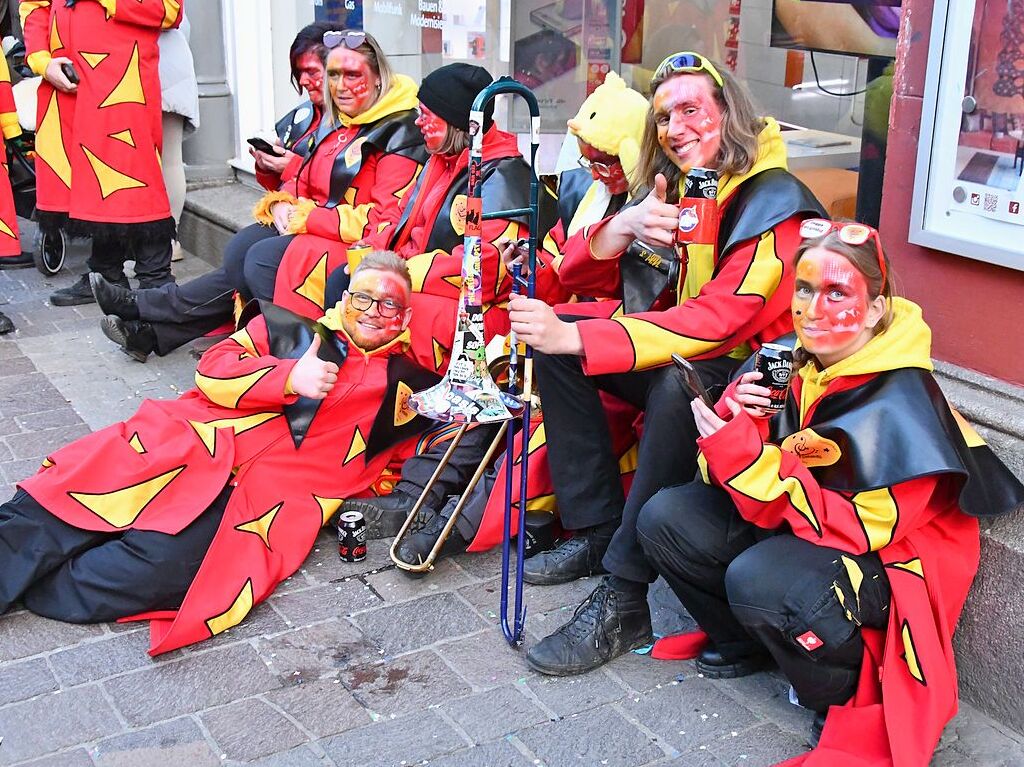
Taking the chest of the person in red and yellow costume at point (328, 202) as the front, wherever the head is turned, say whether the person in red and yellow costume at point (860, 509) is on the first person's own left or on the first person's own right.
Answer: on the first person's own left

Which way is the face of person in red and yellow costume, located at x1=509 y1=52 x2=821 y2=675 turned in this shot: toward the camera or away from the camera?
toward the camera

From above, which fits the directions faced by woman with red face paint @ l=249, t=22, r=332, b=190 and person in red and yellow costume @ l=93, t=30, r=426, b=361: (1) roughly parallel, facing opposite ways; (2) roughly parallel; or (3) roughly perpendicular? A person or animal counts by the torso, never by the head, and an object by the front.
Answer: roughly parallel

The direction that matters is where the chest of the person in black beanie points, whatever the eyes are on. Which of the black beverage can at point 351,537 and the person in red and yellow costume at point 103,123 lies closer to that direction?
the black beverage can

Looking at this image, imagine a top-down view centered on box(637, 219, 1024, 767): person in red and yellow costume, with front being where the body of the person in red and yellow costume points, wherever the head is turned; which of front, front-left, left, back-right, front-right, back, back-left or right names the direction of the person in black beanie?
right

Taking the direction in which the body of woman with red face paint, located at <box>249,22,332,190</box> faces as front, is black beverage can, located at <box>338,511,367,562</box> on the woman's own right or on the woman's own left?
on the woman's own left

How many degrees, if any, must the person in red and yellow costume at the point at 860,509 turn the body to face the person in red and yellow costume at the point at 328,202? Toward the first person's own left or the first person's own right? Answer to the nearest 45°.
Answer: approximately 90° to the first person's own right

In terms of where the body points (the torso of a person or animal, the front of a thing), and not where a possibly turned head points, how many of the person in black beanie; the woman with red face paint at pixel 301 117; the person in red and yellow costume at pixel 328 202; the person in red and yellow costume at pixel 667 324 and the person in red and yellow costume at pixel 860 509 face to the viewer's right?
0

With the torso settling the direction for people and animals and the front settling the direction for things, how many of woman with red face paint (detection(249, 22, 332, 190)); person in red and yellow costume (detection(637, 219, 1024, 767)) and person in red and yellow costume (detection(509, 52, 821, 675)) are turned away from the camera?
0

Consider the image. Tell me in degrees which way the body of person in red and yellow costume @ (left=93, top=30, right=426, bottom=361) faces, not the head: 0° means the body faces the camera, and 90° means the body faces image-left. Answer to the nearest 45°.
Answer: approximately 45°

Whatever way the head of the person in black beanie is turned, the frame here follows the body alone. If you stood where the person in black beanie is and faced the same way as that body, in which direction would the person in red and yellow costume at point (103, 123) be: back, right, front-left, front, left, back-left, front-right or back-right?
right

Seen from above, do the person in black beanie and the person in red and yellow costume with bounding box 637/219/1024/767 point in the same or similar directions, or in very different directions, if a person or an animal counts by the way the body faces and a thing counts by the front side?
same or similar directions

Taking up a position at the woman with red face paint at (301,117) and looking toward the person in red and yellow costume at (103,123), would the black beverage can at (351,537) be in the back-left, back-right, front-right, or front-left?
back-left

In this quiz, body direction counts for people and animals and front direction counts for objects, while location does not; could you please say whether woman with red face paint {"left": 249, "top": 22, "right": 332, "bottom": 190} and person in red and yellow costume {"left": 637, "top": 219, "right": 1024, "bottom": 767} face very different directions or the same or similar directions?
same or similar directions

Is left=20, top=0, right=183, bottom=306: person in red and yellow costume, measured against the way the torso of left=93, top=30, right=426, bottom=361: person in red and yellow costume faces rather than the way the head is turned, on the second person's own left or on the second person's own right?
on the second person's own right

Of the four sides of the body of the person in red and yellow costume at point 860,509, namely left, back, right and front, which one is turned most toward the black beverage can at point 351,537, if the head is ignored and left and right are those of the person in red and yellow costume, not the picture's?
right

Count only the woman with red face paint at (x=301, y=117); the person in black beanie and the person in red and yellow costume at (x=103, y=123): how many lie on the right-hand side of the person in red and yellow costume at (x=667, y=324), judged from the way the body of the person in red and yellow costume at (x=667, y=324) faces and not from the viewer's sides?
3

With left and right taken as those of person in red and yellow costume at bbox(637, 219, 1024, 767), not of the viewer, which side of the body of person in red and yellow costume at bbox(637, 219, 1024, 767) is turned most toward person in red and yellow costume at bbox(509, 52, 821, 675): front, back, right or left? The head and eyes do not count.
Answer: right
